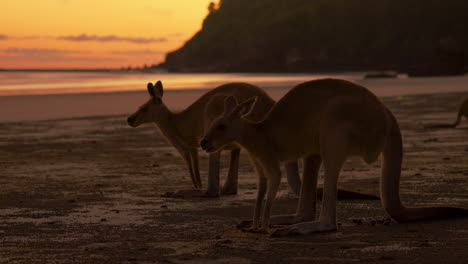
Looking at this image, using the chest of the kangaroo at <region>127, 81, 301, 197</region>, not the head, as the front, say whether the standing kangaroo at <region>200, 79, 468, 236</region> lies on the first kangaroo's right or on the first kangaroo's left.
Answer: on the first kangaroo's left

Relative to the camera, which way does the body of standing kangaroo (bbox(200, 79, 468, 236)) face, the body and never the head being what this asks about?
to the viewer's left

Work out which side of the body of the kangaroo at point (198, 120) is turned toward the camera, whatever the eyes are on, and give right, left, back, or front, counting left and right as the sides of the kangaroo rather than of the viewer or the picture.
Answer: left

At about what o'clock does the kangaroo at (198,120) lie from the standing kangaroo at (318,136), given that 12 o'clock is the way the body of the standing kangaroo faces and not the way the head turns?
The kangaroo is roughly at 2 o'clock from the standing kangaroo.

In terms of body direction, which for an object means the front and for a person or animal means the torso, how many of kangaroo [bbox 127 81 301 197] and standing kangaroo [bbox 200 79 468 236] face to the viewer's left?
2
